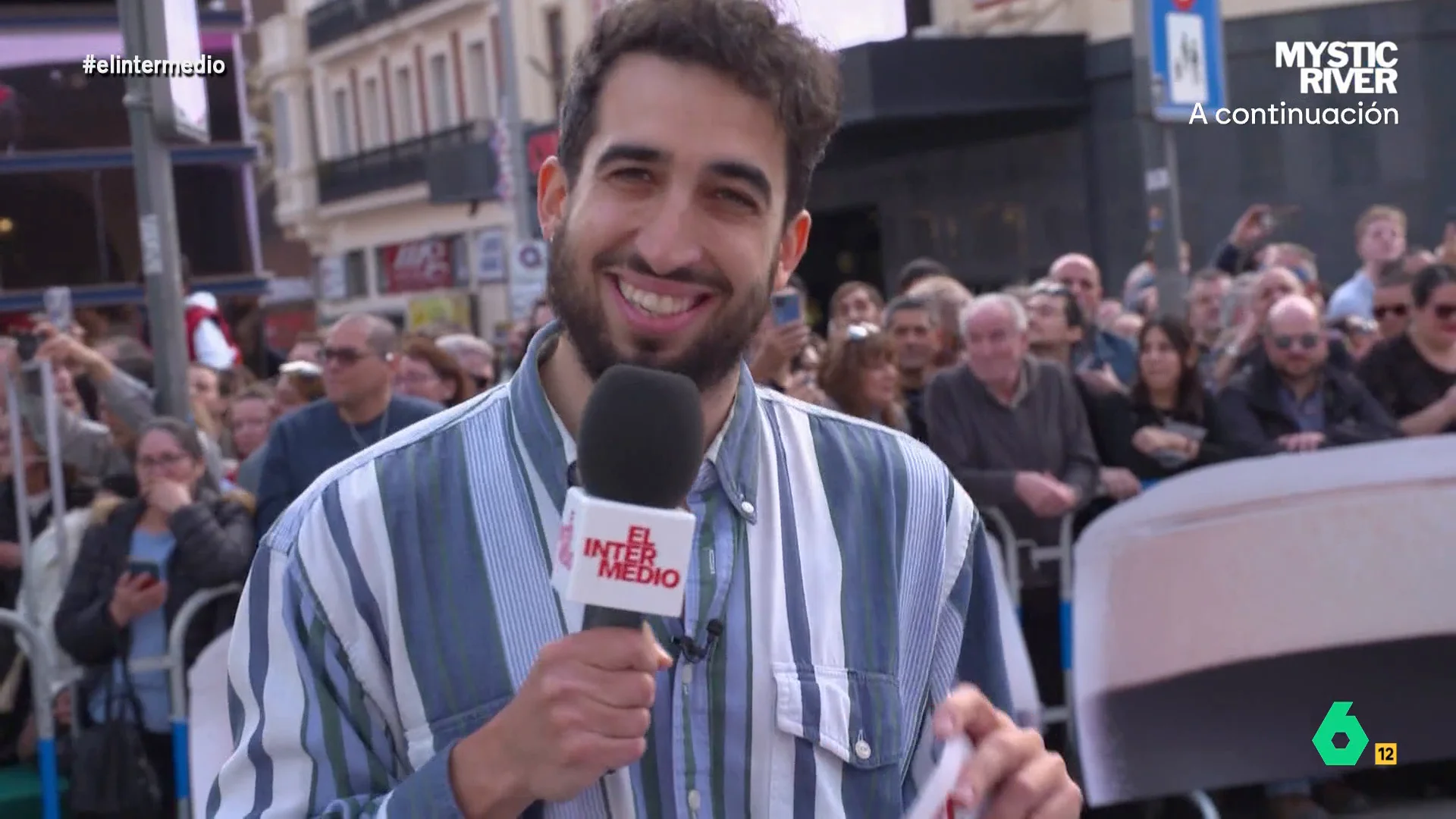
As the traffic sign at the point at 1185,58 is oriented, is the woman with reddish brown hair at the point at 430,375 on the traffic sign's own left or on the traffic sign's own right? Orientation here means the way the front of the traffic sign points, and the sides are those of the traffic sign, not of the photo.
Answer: on the traffic sign's own right

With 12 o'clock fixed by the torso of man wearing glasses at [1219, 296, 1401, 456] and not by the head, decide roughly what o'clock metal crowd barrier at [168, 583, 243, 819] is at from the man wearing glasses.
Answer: The metal crowd barrier is roughly at 2 o'clock from the man wearing glasses.

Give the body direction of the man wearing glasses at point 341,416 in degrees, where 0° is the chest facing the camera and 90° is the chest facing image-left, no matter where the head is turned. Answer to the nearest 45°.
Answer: approximately 45°

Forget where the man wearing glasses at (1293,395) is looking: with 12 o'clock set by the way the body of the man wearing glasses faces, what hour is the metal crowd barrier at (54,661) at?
The metal crowd barrier is roughly at 2 o'clock from the man wearing glasses.

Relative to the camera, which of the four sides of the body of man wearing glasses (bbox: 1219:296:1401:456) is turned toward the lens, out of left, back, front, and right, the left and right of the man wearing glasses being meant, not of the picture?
front

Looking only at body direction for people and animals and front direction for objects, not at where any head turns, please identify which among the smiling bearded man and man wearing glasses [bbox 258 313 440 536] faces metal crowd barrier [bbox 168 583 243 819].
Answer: the man wearing glasses

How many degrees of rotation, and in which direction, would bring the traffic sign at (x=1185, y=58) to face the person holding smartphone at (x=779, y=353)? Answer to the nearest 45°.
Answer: approximately 45° to its right

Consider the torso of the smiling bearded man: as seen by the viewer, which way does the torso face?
toward the camera
